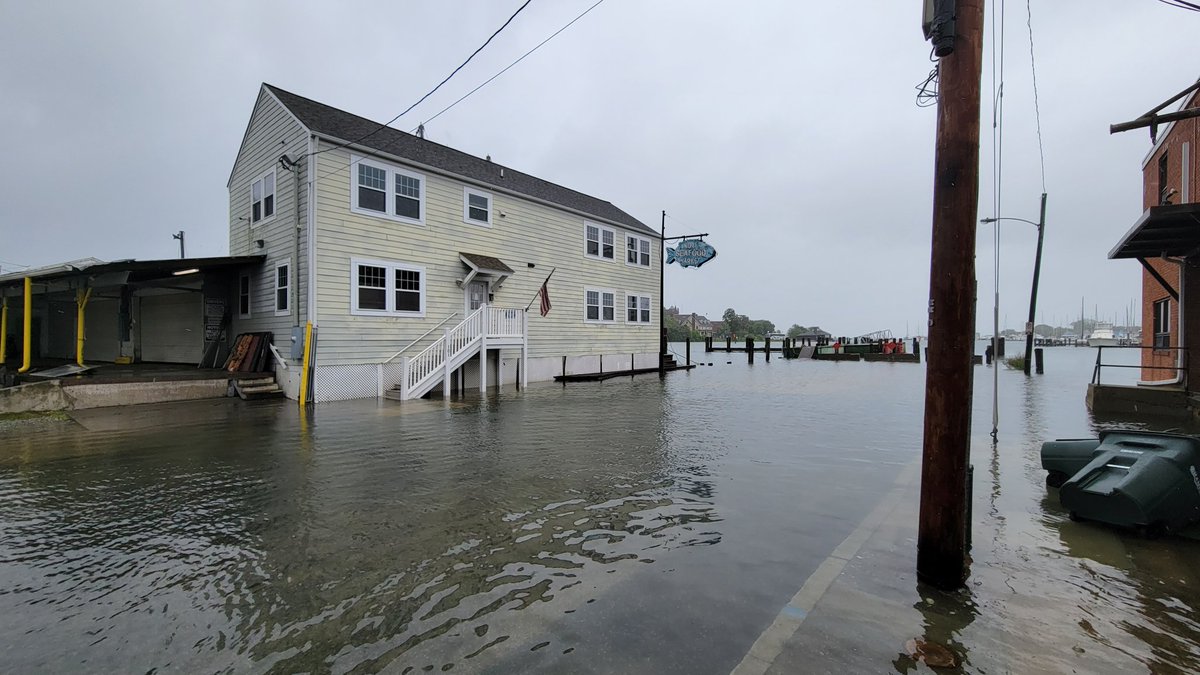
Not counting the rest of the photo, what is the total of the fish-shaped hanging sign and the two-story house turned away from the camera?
0

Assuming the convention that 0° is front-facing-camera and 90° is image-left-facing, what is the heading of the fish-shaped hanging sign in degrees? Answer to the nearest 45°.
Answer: approximately 0°

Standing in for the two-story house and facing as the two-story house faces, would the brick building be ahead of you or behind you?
ahead

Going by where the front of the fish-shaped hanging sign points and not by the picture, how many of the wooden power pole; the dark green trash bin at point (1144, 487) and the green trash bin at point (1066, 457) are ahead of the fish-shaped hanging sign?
3

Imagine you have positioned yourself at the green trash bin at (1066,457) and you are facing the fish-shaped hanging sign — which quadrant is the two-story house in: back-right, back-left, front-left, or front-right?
front-left

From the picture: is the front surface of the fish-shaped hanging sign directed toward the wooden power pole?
yes

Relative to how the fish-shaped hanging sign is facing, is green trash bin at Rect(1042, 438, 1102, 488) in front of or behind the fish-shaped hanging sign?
in front

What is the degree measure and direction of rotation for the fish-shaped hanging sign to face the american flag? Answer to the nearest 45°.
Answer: approximately 45° to its right

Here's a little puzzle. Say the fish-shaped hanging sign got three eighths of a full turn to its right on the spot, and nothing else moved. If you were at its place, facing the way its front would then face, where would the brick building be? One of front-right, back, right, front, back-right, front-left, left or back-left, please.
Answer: back

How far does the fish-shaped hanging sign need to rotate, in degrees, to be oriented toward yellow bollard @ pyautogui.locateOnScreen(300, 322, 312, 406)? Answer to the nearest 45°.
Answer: approximately 45° to its right

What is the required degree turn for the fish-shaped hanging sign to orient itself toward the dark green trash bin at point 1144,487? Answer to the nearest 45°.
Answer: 0° — it already faces it

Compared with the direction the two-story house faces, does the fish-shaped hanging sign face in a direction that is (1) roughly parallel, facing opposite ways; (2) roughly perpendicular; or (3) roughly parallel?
roughly perpendicular

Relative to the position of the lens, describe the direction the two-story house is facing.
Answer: facing the viewer and to the right of the viewer

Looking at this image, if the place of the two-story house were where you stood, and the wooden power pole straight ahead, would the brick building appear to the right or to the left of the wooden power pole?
left
